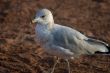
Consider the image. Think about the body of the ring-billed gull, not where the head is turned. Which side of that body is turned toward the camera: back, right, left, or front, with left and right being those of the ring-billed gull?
left
